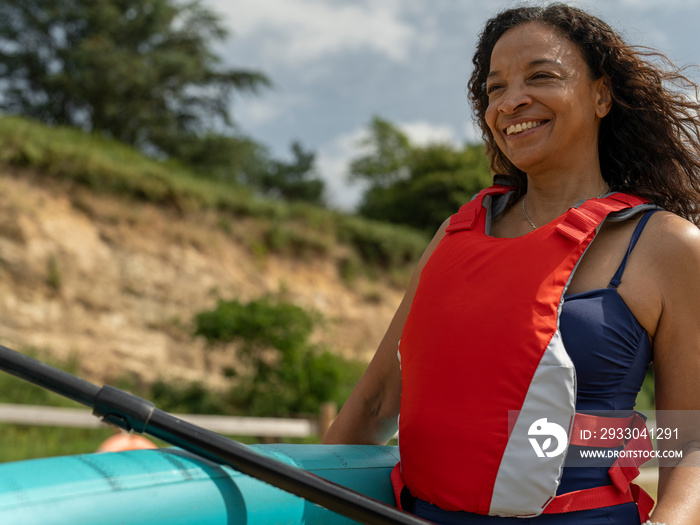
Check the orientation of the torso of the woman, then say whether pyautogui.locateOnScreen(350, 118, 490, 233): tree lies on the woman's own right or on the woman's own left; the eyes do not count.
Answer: on the woman's own right

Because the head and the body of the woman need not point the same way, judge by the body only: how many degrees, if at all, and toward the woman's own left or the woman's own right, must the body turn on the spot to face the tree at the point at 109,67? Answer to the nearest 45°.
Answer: approximately 90° to the woman's own right

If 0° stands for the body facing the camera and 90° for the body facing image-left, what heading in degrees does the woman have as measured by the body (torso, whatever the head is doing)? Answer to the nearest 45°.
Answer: approximately 45°

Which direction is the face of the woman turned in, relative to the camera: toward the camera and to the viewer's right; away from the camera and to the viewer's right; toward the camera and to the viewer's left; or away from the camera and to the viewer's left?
toward the camera and to the viewer's left

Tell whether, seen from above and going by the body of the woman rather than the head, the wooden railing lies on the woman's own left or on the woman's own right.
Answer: on the woman's own right
